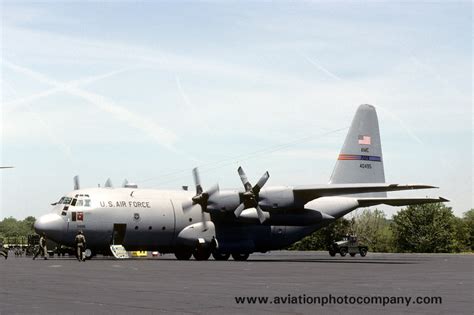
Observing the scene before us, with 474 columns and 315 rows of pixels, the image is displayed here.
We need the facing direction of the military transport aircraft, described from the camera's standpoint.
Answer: facing the viewer and to the left of the viewer

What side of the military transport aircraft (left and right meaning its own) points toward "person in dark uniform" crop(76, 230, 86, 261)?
front
